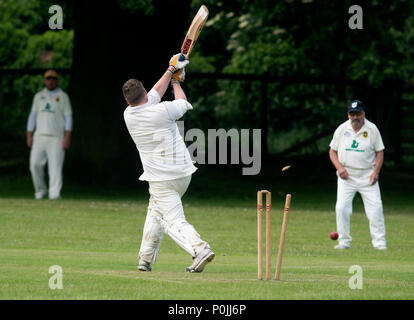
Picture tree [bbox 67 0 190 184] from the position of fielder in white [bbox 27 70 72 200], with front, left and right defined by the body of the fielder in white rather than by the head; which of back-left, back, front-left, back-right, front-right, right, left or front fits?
back-left

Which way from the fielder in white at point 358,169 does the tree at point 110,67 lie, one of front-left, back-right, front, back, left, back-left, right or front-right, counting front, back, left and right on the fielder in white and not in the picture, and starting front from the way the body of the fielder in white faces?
back-right

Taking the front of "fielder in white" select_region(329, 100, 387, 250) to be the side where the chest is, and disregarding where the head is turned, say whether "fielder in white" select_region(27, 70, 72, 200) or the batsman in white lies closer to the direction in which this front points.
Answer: the batsman in white

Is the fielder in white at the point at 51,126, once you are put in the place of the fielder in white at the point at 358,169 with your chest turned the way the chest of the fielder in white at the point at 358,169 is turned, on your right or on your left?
on your right

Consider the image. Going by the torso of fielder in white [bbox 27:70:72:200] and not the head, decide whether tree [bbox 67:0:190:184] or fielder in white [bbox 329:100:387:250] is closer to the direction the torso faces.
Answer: the fielder in white

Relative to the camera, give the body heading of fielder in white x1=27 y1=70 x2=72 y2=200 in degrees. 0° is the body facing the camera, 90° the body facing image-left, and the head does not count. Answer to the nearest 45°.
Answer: approximately 0°

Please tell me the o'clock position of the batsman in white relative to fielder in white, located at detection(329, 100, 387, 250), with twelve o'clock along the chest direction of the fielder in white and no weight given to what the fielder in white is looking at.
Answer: The batsman in white is roughly at 1 o'clock from the fielder in white.

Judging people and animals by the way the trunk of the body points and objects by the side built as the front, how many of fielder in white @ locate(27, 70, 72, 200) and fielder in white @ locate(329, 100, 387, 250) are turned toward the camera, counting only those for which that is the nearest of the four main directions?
2

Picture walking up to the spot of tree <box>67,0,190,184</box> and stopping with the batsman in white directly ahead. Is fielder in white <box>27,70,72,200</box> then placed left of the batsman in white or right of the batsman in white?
right

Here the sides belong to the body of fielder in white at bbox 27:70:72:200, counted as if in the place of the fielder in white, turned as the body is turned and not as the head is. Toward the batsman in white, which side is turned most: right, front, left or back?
front
